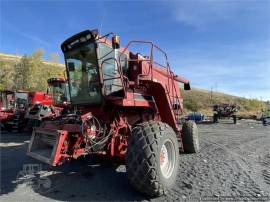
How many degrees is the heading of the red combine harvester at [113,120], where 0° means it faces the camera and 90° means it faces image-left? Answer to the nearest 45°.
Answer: approximately 45°

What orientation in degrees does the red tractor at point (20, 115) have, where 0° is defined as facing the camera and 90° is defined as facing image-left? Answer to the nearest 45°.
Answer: approximately 45°

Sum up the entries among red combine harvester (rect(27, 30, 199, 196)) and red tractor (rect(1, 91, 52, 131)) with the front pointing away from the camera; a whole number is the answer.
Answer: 0

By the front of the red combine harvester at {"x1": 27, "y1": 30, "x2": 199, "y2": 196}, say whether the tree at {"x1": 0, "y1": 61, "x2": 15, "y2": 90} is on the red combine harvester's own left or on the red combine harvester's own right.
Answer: on the red combine harvester's own right

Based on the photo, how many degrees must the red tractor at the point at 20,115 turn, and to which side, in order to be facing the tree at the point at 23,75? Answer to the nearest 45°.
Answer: approximately 135° to its right

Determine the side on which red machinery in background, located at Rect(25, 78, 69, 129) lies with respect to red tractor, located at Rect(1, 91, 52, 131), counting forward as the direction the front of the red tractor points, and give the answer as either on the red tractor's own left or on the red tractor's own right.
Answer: on the red tractor's own left

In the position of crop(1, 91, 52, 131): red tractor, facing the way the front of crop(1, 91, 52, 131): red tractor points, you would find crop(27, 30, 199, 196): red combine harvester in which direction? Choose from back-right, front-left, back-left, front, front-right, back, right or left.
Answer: front-left

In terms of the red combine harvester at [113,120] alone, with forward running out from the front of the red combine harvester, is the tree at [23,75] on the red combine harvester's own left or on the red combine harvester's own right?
on the red combine harvester's own right
